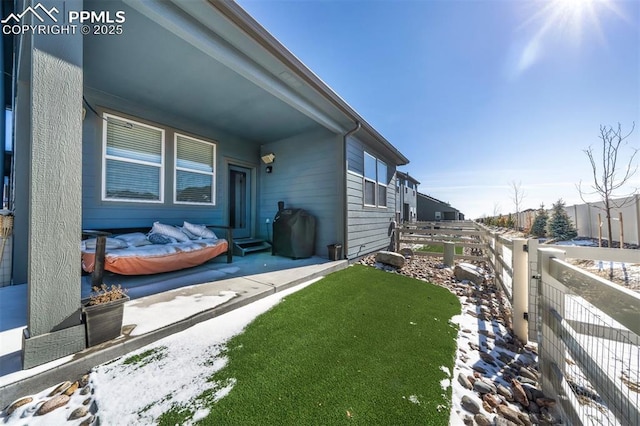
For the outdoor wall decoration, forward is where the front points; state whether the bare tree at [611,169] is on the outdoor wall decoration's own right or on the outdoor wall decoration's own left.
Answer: on the outdoor wall decoration's own left

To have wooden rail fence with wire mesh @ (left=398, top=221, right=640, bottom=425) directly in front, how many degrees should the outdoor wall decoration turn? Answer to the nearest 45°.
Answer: approximately 45° to its left

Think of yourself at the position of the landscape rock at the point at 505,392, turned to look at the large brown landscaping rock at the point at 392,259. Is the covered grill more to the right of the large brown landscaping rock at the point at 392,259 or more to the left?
left

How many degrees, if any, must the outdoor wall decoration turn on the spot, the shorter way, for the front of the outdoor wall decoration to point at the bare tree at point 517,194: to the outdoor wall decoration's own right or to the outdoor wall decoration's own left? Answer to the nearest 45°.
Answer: approximately 135° to the outdoor wall decoration's own left

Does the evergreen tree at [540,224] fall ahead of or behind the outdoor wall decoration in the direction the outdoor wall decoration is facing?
behind

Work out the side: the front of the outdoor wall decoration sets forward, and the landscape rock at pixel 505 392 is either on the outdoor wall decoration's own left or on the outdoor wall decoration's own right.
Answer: on the outdoor wall decoration's own left

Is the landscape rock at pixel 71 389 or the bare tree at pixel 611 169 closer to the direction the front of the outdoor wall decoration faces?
the landscape rock

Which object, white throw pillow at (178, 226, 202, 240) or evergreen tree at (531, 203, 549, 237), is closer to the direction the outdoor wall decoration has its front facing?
the white throw pillow
